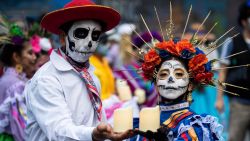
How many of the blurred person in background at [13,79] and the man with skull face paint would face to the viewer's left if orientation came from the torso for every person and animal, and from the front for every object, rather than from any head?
0

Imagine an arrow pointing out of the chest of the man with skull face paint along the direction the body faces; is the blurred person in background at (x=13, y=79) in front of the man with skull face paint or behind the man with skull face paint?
behind

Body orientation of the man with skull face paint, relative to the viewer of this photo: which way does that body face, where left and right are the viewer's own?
facing the viewer and to the right of the viewer

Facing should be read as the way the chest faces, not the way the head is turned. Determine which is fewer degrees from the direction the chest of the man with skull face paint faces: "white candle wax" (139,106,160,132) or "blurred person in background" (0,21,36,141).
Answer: the white candle wax
